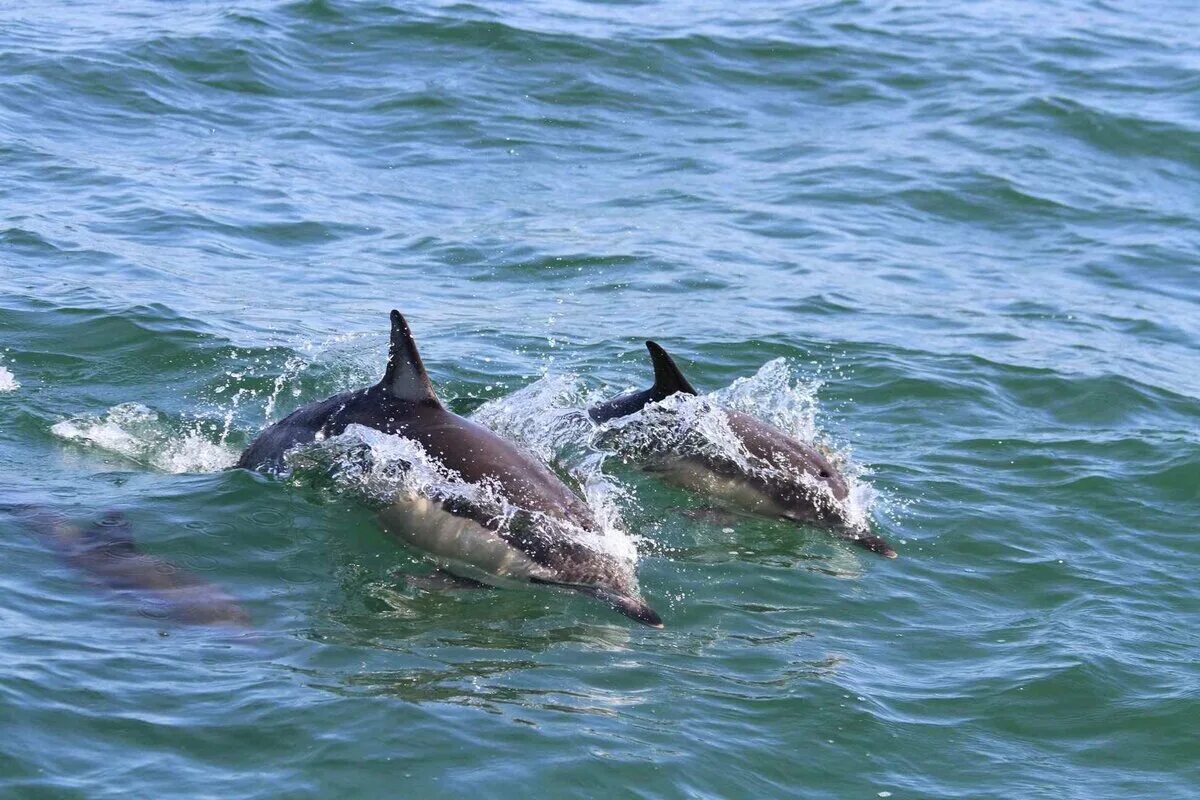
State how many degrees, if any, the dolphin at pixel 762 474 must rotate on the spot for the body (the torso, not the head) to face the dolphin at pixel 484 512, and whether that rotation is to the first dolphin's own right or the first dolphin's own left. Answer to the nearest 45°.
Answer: approximately 90° to the first dolphin's own right

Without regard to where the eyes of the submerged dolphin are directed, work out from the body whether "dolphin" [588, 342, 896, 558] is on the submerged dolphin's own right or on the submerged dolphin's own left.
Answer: on the submerged dolphin's own left

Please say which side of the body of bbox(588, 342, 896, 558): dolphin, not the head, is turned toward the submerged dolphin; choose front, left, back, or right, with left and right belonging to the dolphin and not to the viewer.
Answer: right

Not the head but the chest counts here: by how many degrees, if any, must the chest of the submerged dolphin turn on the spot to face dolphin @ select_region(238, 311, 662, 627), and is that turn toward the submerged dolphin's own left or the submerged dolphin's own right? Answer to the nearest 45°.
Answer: approximately 45° to the submerged dolphin's own left

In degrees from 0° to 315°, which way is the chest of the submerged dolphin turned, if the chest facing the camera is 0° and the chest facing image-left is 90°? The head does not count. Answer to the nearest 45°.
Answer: approximately 315°

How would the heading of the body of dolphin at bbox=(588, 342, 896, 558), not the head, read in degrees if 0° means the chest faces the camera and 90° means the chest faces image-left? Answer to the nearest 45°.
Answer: approximately 315°
